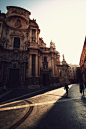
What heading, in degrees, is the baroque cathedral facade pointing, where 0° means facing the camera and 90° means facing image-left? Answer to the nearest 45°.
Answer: approximately 315°
